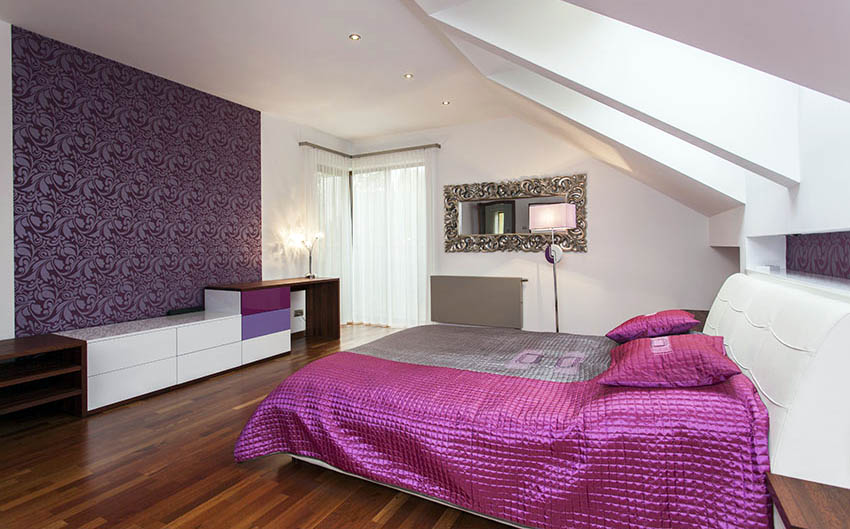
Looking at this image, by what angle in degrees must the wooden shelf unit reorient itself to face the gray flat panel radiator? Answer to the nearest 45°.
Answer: approximately 45° to its left

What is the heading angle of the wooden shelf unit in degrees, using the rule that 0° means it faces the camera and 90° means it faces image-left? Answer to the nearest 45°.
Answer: approximately 315°

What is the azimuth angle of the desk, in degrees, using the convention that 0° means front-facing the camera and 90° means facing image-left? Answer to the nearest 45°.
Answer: approximately 315°

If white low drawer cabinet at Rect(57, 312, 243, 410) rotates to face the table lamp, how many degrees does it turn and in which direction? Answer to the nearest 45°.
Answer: approximately 90° to its left

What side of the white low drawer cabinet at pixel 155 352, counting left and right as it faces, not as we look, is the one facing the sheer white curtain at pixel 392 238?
left

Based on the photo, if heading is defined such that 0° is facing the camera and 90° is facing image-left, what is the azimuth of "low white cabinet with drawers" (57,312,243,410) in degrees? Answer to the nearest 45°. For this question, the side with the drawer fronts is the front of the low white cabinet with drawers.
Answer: approximately 315°
